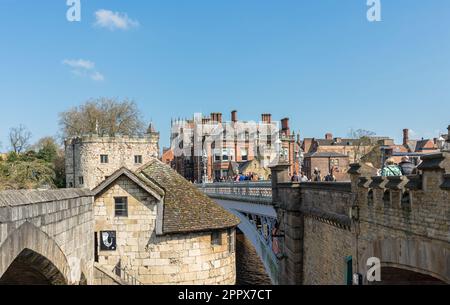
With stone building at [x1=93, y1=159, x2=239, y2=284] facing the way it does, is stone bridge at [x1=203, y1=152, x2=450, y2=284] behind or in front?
in front

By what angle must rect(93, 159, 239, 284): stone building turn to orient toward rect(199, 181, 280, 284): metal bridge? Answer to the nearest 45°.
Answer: approximately 90° to its left

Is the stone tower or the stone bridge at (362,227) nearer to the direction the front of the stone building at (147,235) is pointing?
the stone bridge

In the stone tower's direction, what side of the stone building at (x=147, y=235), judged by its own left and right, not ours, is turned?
back

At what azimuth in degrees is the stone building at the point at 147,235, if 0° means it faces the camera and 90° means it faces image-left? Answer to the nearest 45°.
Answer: approximately 0°
